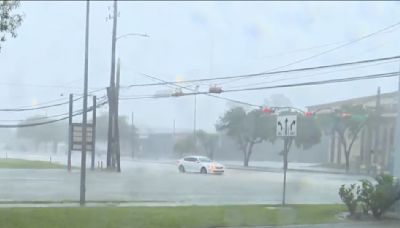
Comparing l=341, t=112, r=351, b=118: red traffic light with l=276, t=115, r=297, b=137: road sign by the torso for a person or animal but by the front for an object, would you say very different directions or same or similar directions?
same or similar directions

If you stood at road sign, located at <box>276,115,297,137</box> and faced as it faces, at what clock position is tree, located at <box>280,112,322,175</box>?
The tree is roughly at 6 o'clock from the road sign.

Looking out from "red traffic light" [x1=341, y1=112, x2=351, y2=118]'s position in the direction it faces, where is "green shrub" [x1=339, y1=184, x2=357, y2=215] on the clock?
The green shrub is roughly at 12 o'clock from the red traffic light.

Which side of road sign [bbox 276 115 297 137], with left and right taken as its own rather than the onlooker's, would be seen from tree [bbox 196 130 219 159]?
back

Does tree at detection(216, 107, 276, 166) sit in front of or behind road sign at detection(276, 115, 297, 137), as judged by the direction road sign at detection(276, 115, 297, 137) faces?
behind

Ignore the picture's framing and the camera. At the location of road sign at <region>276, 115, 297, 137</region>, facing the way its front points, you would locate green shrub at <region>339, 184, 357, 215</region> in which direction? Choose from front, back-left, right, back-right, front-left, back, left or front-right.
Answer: front-left

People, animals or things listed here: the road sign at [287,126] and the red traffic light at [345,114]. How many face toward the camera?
2

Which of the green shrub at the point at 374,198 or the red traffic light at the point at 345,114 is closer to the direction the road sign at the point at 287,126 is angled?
the green shrub

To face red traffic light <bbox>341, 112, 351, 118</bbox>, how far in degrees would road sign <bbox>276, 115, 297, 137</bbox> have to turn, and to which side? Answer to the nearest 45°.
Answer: approximately 180°

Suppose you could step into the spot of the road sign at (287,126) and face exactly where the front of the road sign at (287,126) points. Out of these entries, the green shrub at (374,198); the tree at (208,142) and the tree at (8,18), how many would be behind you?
1

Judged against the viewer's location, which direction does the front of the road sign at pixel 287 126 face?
facing the viewer

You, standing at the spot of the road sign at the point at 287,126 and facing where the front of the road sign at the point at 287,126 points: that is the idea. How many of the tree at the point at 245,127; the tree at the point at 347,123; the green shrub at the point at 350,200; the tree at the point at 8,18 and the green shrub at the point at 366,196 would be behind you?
2

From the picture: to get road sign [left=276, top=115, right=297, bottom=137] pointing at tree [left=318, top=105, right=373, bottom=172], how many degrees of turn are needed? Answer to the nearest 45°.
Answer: approximately 180°
